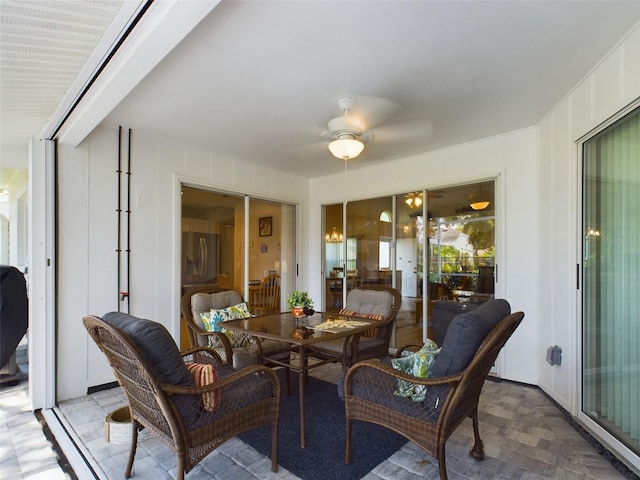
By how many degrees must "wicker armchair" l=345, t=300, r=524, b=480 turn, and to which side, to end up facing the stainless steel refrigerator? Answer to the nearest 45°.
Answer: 0° — it already faces it

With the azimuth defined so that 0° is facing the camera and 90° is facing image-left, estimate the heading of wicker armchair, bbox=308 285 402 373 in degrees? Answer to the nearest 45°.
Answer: approximately 45°

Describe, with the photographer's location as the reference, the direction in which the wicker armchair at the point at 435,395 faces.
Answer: facing away from the viewer and to the left of the viewer

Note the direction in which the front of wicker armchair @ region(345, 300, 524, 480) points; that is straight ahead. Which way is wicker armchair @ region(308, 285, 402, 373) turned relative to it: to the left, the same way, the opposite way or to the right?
to the left

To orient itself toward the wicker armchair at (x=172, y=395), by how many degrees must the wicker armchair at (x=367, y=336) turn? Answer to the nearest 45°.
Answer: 0° — it already faces it

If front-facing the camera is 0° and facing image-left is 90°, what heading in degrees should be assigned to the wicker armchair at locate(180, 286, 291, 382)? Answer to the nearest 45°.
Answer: approximately 315°

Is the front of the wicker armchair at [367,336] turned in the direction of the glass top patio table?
yes

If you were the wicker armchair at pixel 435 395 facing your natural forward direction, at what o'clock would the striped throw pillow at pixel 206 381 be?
The striped throw pillow is roughly at 10 o'clock from the wicker armchair.

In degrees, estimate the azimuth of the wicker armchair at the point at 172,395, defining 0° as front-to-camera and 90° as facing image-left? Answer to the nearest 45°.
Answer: approximately 225°

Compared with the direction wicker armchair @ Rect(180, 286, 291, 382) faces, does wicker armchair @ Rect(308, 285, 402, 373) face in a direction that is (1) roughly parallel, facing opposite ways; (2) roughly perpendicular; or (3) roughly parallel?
roughly perpendicular
